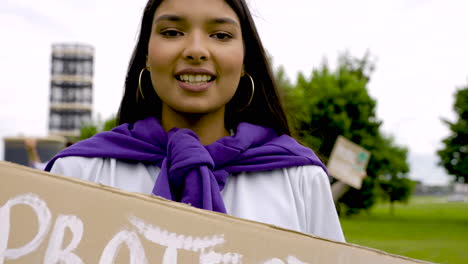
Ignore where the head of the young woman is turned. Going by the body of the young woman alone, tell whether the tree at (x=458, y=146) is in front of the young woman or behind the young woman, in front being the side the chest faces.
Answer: behind

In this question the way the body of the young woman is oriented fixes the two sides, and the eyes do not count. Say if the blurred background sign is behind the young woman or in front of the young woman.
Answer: behind

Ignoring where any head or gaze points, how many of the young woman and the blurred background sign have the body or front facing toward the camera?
2

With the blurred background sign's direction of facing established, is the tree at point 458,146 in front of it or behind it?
behind

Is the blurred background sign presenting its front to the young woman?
yes

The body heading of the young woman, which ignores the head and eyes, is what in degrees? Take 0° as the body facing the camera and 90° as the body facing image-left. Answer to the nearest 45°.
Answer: approximately 0°
